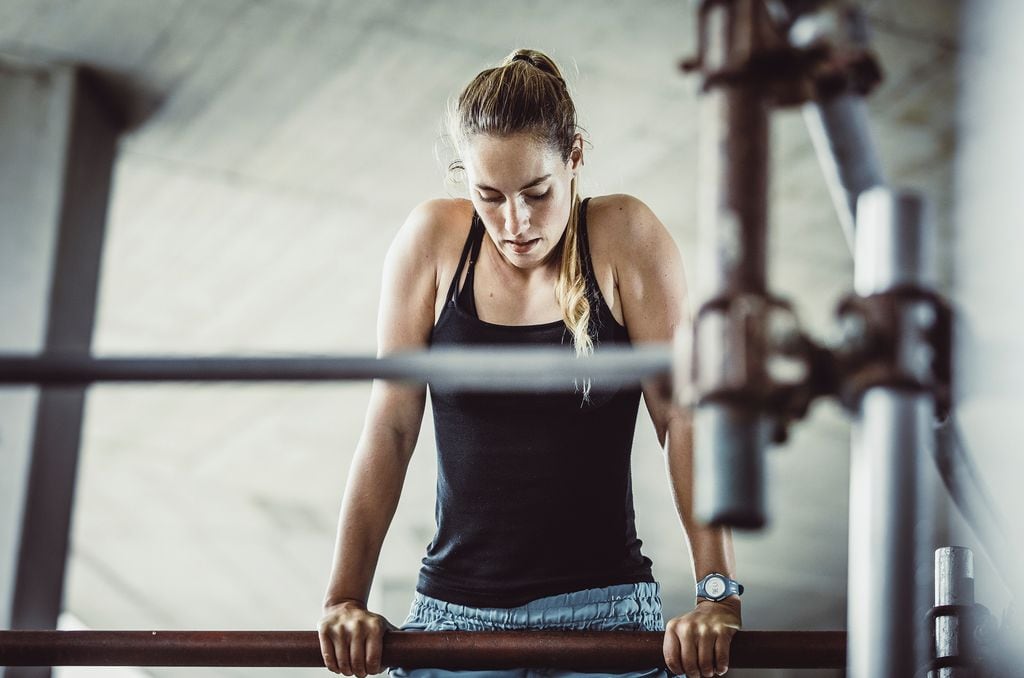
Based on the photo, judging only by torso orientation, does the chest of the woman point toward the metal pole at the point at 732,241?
yes

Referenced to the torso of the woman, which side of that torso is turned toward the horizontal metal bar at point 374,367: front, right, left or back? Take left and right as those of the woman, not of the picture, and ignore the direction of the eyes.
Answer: front

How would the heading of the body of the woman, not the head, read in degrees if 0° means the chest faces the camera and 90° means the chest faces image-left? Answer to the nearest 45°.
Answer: approximately 0°

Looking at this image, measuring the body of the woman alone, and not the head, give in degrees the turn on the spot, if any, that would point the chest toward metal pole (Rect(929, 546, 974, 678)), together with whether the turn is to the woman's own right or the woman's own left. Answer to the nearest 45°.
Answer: approximately 45° to the woman's own left

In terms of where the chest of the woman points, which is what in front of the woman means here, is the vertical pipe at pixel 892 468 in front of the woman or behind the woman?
in front

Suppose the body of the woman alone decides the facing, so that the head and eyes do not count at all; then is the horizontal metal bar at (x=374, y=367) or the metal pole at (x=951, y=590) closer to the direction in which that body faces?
the horizontal metal bar

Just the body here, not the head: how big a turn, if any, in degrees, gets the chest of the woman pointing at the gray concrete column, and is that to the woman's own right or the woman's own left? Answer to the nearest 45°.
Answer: approximately 135° to the woman's own right
